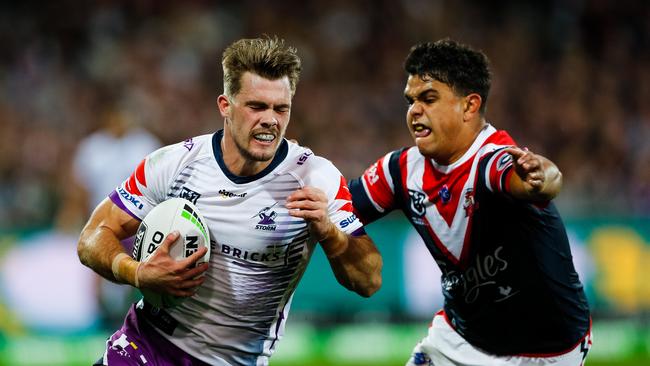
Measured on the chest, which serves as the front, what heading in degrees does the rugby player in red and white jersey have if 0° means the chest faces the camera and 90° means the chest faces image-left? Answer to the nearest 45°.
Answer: approximately 45°

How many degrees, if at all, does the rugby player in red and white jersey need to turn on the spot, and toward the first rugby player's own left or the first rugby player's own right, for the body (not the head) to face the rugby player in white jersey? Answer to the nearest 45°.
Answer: approximately 45° to the first rugby player's own right

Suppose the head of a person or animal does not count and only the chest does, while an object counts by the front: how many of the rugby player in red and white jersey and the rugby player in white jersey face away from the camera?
0

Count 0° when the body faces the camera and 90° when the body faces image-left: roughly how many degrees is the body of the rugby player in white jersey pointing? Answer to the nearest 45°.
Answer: approximately 0°

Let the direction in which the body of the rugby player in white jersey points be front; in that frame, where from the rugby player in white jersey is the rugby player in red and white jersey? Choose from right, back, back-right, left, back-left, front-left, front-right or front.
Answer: left
